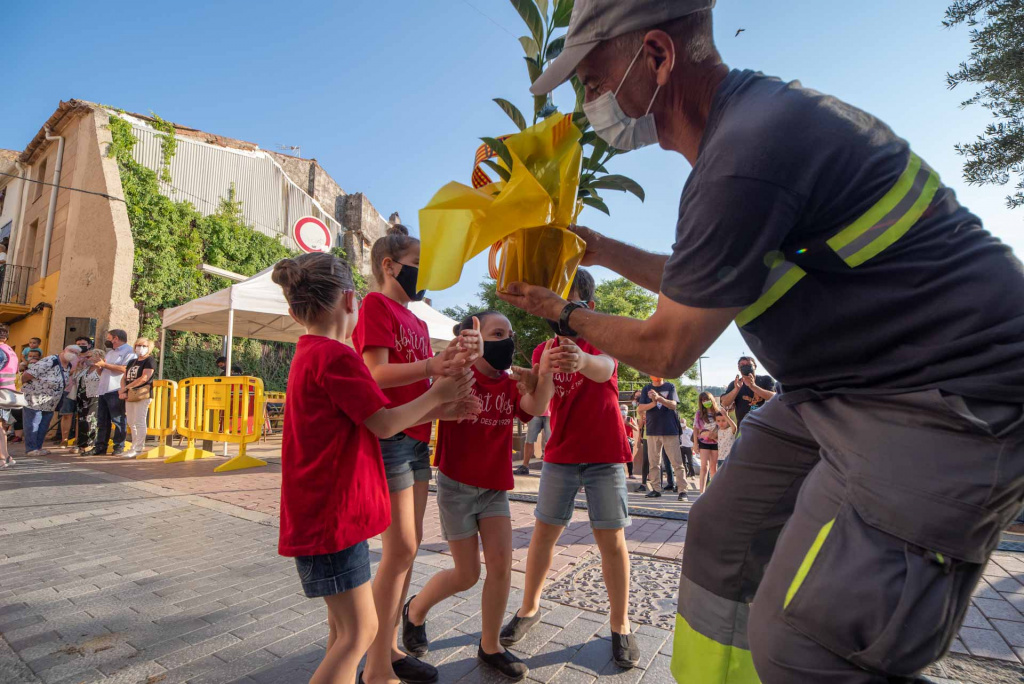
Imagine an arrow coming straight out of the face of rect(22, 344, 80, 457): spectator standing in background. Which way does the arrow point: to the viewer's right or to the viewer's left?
to the viewer's right

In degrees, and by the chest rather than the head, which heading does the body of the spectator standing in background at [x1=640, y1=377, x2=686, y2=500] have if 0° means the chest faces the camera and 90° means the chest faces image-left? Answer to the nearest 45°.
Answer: approximately 0°

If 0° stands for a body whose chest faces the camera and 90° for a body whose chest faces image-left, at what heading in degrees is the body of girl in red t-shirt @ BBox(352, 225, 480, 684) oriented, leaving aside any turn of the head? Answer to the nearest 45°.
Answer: approximately 315°

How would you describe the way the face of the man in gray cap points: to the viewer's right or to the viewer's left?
to the viewer's left

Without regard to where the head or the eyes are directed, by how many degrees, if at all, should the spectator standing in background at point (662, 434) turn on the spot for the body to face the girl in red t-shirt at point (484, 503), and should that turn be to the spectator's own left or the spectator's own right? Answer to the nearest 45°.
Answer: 0° — they already face them

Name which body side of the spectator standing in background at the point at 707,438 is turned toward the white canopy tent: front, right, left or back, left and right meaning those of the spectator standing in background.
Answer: right

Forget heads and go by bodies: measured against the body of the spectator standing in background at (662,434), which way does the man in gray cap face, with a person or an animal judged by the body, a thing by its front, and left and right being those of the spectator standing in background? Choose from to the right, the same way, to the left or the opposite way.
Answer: to the right

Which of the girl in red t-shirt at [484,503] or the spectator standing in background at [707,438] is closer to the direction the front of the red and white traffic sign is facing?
the girl in red t-shirt

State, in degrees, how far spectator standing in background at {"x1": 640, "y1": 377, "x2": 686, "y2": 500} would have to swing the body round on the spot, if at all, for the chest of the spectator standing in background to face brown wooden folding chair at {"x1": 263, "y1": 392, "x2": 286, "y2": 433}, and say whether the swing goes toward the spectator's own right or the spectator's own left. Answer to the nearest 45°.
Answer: approximately 135° to the spectator's own right

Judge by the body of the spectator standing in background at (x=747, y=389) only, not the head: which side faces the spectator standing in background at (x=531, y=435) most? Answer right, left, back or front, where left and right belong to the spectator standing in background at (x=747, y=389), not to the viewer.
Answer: right

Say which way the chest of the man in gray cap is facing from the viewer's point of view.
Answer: to the viewer's left

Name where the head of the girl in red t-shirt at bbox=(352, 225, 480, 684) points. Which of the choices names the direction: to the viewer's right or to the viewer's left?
to the viewer's right

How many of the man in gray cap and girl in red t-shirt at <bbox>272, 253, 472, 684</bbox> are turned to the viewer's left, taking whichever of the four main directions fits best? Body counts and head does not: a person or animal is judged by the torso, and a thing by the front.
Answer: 1
